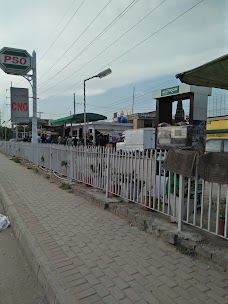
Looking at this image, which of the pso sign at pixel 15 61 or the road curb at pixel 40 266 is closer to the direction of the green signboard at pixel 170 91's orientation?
the road curb

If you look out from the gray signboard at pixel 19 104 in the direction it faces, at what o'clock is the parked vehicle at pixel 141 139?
The parked vehicle is roughly at 10 o'clock from the gray signboard.

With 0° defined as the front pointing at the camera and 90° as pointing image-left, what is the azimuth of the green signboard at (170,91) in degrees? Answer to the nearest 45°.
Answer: approximately 45°

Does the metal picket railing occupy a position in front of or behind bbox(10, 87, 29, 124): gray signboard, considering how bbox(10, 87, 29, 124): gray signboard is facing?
in front

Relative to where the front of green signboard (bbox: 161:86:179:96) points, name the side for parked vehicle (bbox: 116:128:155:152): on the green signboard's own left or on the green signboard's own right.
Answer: on the green signboard's own right

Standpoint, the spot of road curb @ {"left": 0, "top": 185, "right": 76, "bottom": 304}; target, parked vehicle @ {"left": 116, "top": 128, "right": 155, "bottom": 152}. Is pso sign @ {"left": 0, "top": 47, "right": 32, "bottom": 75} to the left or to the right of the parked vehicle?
left

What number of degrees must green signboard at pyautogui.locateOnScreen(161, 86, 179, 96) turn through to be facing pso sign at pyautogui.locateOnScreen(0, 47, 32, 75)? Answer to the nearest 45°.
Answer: approximately 90° to its right

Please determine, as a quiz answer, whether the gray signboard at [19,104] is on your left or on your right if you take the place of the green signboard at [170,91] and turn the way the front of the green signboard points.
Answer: on your right

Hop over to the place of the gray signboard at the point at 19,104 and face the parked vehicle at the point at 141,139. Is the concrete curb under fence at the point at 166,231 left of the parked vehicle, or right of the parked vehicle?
right

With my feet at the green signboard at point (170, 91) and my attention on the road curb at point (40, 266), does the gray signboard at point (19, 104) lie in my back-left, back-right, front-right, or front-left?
back-right

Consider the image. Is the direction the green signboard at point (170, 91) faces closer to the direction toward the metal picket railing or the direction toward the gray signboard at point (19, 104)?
the metal picket railing

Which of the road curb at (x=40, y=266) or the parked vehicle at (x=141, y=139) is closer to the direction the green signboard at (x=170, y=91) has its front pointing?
the road curb
